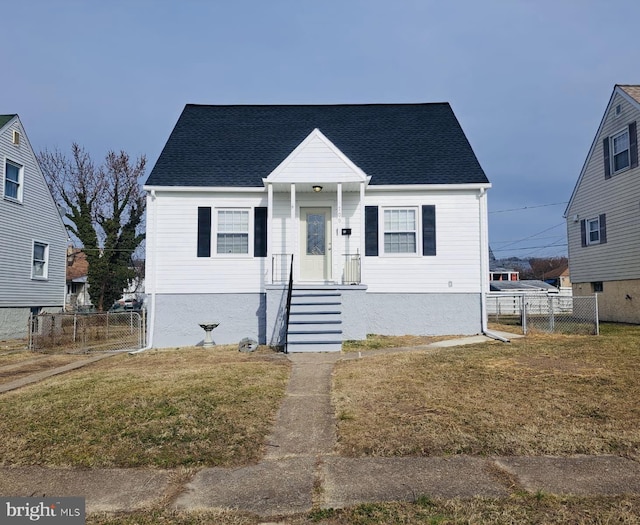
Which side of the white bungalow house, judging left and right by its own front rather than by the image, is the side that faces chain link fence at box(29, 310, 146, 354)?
right

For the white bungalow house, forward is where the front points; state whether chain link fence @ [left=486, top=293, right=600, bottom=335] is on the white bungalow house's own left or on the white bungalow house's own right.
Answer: on the white bungalow house's own left

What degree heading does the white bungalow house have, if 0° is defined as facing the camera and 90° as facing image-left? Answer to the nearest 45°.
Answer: approximately 0°
